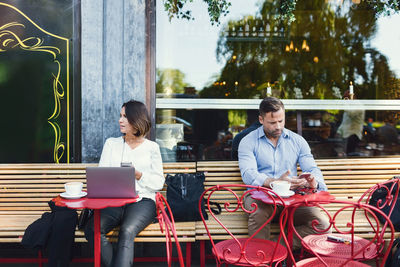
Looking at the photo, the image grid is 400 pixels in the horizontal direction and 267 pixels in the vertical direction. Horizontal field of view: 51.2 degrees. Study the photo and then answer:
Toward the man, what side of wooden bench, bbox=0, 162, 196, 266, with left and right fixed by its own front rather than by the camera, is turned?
left

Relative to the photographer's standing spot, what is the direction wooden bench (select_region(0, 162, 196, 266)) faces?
facing the viewer

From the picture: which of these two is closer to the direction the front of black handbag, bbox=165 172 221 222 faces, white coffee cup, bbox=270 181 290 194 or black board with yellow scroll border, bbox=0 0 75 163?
the white coffee cup

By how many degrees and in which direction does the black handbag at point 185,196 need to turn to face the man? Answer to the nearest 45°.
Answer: approximately 90° to its left

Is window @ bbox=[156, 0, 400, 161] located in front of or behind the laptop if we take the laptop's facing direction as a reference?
in front

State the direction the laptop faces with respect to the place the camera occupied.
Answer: facing away from the viewer

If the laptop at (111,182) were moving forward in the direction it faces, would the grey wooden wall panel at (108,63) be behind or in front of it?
in front

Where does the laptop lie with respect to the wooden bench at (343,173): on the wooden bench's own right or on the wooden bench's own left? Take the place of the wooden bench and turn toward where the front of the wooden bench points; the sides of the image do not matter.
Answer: on the wooden bench's own right

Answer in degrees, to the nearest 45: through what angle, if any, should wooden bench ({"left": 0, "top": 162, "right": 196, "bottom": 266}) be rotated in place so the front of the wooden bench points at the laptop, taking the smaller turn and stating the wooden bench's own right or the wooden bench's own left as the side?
approximately 45° to the wooden bench's own left

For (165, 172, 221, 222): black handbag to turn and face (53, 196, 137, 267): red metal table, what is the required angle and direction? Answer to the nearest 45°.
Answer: approximately 45° to its right

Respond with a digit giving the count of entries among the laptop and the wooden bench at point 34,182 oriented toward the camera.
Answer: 1

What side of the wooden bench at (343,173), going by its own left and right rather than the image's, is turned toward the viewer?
front

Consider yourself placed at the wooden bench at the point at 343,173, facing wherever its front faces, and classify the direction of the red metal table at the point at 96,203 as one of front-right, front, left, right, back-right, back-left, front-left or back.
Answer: front-right

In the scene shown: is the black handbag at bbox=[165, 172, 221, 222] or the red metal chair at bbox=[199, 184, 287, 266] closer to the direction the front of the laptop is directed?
the black handbag

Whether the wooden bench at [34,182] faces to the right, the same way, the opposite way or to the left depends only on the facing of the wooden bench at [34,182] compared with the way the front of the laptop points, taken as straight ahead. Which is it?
the opposite way
